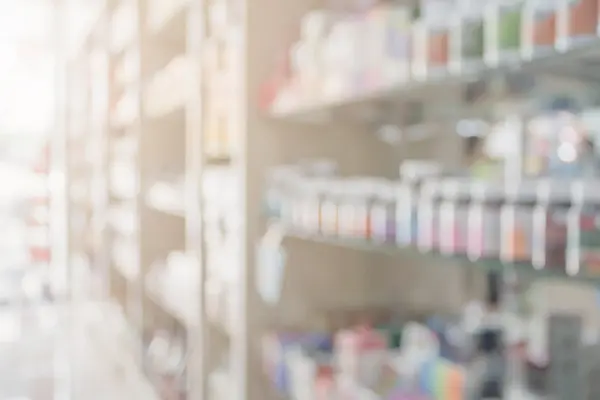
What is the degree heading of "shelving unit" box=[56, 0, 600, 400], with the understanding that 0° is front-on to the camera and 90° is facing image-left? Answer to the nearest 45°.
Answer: approximately 45°
